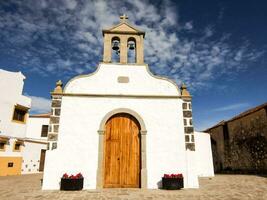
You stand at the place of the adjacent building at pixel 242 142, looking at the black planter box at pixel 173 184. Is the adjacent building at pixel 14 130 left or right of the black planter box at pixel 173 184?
right

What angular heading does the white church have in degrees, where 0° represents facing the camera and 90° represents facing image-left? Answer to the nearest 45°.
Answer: approximately 0°

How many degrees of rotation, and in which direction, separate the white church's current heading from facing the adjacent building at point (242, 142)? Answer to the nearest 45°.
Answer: approximately 135° to its left

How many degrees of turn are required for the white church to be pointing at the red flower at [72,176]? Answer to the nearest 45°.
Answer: approximately 90° to its right

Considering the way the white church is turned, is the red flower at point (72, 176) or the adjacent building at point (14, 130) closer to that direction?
the red flower
